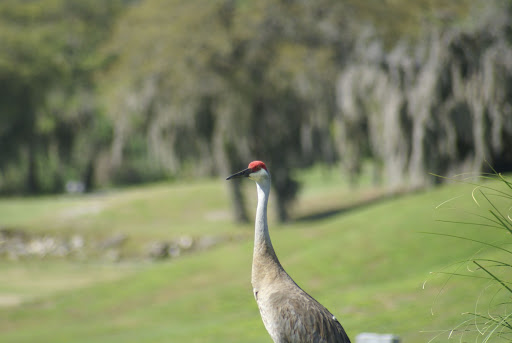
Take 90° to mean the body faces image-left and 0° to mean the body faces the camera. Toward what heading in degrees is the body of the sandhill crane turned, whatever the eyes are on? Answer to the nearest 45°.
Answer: approximately 90°
